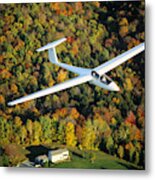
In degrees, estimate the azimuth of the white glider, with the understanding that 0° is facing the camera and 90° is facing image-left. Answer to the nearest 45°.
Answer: approximately 315°
